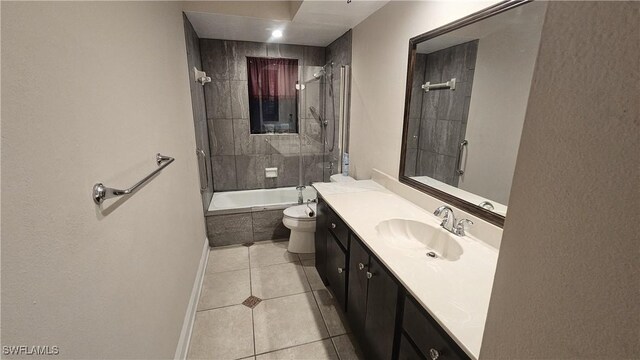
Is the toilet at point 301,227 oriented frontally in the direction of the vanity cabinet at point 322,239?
no

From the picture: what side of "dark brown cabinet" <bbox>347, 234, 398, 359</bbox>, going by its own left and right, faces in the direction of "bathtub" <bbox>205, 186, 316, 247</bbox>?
right

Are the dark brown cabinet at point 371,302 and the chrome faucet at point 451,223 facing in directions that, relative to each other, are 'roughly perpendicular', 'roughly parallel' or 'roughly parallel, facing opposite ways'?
roughly parallel

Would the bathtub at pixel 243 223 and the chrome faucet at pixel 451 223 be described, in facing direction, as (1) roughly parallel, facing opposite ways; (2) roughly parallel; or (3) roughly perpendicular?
roughly perpendicular

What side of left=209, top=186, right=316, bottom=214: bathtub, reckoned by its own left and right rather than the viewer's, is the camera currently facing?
front

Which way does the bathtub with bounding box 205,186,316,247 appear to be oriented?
toward the camera

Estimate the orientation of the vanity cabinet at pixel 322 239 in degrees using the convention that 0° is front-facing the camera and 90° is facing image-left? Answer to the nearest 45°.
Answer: approximately 90°

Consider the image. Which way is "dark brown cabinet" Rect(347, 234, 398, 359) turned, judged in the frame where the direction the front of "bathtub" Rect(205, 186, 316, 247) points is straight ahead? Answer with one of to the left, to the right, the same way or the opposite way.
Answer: to the right
